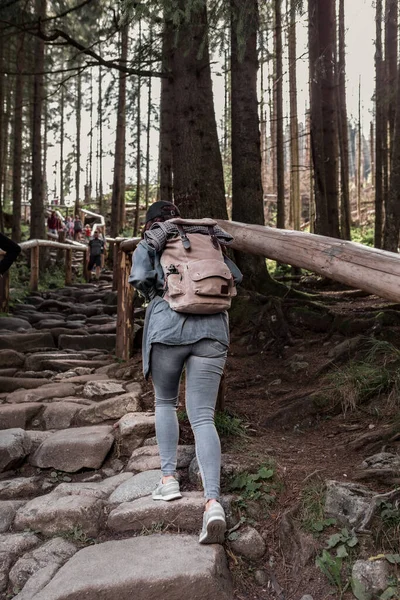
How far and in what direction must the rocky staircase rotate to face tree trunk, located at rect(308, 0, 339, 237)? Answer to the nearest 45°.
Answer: approximately 135° to its left

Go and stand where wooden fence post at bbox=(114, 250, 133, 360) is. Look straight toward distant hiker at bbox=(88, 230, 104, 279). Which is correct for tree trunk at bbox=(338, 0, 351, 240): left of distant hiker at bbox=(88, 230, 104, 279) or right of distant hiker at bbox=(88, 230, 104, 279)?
right

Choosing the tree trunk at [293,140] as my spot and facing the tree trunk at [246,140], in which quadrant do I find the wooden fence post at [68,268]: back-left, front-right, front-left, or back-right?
front-right

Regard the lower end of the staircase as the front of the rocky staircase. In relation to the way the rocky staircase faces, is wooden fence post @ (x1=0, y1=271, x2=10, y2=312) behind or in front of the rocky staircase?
behind

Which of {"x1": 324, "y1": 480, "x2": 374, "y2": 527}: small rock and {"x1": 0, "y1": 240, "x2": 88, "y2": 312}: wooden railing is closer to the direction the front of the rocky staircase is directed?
the small rock

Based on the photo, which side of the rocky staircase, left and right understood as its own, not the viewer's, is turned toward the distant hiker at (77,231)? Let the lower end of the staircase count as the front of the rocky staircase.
back

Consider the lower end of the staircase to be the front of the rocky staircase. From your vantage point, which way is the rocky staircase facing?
toward the camera
